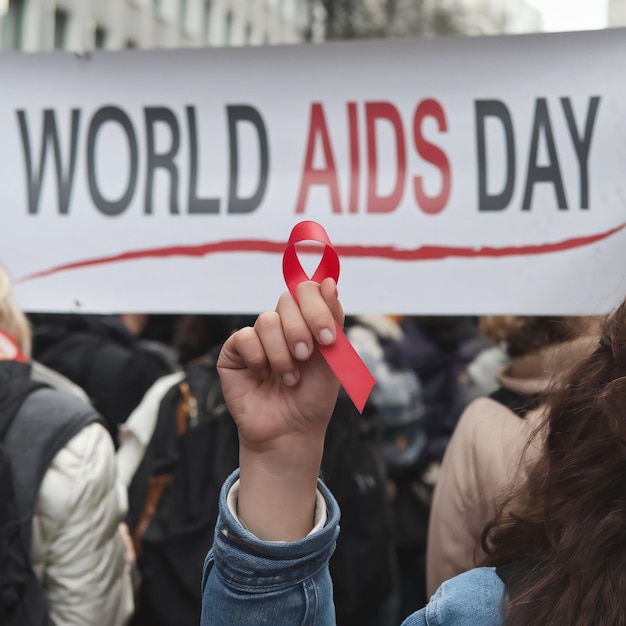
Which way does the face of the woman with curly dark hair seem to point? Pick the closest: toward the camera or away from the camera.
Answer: away from the camera

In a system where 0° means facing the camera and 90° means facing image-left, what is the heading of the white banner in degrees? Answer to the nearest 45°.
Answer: approximately 0°
